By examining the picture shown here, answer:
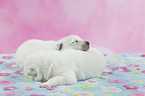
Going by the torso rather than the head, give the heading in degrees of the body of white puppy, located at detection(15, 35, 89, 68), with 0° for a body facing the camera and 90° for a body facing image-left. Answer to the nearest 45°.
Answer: approximately 270°
